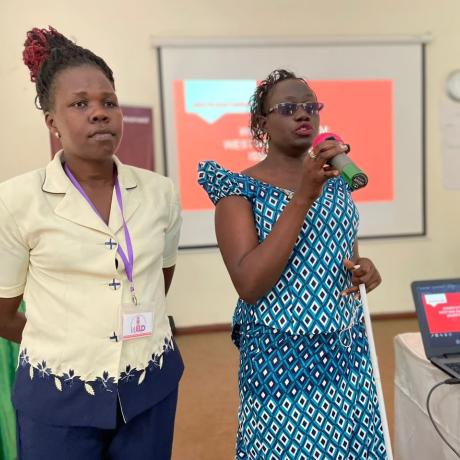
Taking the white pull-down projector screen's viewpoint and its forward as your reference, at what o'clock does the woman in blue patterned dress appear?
The woman in blue patterned dress is roughly at 12 o'clock from the white pull-down projector screen.

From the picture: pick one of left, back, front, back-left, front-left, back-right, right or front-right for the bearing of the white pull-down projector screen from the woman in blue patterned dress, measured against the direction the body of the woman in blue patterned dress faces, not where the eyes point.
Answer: back-left

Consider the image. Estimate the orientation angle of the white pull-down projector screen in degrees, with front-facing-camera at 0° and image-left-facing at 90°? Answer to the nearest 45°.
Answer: approximately 0°

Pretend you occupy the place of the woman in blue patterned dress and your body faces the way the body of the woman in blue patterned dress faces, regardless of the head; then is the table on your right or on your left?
on your left

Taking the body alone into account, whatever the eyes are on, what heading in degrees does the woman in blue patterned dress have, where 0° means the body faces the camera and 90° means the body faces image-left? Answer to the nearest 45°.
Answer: approximately 315°

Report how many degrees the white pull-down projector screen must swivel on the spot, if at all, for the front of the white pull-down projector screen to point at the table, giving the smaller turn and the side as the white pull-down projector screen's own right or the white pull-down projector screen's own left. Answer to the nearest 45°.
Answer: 0° — it already faces it
